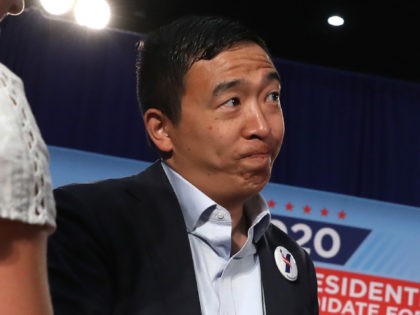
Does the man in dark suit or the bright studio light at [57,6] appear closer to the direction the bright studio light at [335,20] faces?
the man in dark suit

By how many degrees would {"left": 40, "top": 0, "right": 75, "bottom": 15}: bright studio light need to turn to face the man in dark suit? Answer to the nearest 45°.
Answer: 0° — it already faces them

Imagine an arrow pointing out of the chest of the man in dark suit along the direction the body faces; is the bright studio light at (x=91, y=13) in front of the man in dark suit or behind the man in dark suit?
behind

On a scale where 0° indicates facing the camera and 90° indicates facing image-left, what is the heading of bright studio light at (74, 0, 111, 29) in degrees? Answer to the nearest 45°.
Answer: approximately 0°

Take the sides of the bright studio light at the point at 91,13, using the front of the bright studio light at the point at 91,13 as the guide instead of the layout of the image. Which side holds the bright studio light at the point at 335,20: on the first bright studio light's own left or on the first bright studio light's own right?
on the first bright studio light's own left

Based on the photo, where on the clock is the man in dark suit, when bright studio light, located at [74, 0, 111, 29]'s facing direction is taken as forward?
The man in dark suit is roughly at 12 o'clock from the bright studio light.

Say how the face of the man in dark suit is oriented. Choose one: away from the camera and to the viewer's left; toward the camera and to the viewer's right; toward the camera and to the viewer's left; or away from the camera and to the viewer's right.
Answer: toward the camera and to the viewer's right

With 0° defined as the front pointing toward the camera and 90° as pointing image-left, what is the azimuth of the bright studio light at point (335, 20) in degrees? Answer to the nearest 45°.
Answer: approximately 0°

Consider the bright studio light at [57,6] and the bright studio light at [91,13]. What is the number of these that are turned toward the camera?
2

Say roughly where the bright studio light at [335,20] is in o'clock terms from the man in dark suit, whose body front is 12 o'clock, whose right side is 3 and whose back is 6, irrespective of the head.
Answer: The bright studio light is roughly at 8 o'clock from the man in dark suit.

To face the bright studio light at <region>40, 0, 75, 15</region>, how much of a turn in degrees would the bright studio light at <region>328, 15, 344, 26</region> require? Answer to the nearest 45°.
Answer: approximately 45° to its right
